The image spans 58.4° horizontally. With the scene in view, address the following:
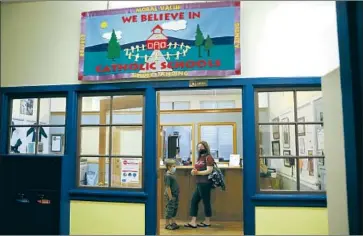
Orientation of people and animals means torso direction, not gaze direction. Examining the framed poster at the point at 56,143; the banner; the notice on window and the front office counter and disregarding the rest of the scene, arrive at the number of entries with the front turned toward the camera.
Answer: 4

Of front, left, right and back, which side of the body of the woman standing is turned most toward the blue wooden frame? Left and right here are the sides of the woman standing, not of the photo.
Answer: front

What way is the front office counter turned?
toward the camera

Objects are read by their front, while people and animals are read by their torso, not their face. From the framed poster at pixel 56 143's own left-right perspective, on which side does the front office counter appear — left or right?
on its left

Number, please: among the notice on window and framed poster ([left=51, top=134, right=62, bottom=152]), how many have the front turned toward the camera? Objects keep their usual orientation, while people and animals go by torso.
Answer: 2

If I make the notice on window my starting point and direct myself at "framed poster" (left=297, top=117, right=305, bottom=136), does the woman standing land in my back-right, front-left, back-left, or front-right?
front-left

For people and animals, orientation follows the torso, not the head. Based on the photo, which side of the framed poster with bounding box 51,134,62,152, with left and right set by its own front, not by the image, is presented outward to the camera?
front

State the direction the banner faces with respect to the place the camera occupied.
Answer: facing the viewer

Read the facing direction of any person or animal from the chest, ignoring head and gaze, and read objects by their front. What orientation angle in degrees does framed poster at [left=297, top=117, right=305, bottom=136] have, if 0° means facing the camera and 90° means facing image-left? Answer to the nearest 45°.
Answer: approximately 45°

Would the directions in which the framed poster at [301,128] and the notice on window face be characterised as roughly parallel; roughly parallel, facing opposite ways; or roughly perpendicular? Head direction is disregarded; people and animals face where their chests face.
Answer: roughly perpendicular

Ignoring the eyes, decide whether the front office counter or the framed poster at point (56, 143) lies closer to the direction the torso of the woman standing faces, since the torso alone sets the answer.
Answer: the framed poster

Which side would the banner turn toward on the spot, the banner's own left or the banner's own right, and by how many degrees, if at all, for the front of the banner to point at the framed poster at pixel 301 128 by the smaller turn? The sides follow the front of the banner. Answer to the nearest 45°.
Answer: approximately 90° to the banner's own left

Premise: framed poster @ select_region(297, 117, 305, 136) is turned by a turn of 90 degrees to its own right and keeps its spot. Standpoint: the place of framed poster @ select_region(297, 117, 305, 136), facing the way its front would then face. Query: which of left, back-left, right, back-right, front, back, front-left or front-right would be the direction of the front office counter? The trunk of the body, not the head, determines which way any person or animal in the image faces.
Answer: left

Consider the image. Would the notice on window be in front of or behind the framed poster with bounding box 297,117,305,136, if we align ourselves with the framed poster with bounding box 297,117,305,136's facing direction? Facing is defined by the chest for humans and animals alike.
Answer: in front

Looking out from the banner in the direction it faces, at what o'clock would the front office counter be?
The front office counter is roughly at 7 o'clock from the banner.
